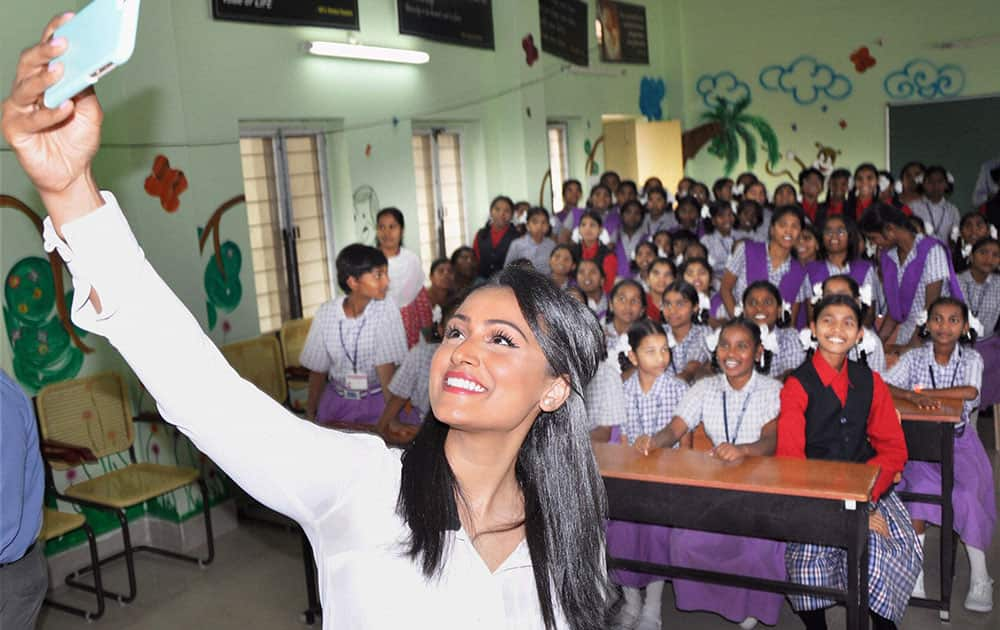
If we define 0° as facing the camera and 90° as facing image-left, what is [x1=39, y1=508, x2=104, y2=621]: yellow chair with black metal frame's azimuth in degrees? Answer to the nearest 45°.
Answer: approximately 315°

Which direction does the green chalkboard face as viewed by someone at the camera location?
facing the viewer

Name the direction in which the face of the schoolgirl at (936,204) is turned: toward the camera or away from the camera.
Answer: toward the camera

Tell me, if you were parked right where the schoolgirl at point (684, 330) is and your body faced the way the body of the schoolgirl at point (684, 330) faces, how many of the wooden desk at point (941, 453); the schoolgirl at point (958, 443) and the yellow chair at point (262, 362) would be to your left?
2

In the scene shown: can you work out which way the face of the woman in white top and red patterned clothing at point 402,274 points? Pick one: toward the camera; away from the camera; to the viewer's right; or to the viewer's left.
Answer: toward the camera

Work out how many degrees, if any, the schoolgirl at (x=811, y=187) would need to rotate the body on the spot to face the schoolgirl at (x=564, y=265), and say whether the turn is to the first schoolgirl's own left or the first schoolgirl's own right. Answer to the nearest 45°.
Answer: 0° — they already face them

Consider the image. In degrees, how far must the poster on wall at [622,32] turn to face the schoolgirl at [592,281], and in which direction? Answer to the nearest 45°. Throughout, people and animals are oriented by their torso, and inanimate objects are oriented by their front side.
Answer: approximately 45° to its right

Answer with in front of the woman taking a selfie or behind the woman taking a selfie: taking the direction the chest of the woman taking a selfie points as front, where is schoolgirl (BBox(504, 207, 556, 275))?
behind

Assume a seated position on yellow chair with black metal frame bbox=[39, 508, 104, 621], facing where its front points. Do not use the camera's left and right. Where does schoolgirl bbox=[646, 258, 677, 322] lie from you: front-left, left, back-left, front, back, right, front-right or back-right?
front-left

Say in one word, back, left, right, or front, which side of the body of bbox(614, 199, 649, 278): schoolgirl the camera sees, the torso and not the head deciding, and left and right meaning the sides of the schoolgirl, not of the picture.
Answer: front

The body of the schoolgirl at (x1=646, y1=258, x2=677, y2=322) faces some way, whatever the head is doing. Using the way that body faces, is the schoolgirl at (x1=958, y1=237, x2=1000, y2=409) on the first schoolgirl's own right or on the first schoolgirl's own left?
on the first schoolgirl's own left

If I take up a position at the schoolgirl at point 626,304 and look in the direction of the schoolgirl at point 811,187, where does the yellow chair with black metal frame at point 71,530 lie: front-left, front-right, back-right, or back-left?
back-left

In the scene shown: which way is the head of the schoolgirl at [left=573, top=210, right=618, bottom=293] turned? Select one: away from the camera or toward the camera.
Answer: toward the camera

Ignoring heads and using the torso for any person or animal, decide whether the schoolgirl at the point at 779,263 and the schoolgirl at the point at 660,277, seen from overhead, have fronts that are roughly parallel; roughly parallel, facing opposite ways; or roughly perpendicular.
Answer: roughly parallel

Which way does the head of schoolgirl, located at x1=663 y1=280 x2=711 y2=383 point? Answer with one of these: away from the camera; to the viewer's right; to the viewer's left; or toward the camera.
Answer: toward the camera

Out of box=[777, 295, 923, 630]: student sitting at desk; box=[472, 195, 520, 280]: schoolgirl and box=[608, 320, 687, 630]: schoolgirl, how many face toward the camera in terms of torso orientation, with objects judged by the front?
3

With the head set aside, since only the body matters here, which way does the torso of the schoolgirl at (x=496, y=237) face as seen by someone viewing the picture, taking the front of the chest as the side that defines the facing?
toward the camera

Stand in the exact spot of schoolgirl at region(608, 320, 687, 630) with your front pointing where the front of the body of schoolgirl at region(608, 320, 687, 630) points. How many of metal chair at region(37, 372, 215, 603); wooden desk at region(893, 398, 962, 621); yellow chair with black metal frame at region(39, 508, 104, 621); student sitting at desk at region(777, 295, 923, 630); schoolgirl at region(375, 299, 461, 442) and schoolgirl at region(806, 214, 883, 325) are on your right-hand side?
3

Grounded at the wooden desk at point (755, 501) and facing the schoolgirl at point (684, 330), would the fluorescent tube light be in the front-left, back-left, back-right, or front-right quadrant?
front-left

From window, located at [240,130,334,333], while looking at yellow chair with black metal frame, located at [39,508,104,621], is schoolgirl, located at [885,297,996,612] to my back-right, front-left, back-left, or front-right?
front-left

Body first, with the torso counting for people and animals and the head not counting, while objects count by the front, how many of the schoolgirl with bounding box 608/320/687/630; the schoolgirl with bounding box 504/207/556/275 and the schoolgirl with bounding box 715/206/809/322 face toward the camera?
3

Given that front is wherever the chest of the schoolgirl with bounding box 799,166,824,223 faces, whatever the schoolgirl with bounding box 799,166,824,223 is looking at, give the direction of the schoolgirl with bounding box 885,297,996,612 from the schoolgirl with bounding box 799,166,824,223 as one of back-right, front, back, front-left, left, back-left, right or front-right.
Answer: front
